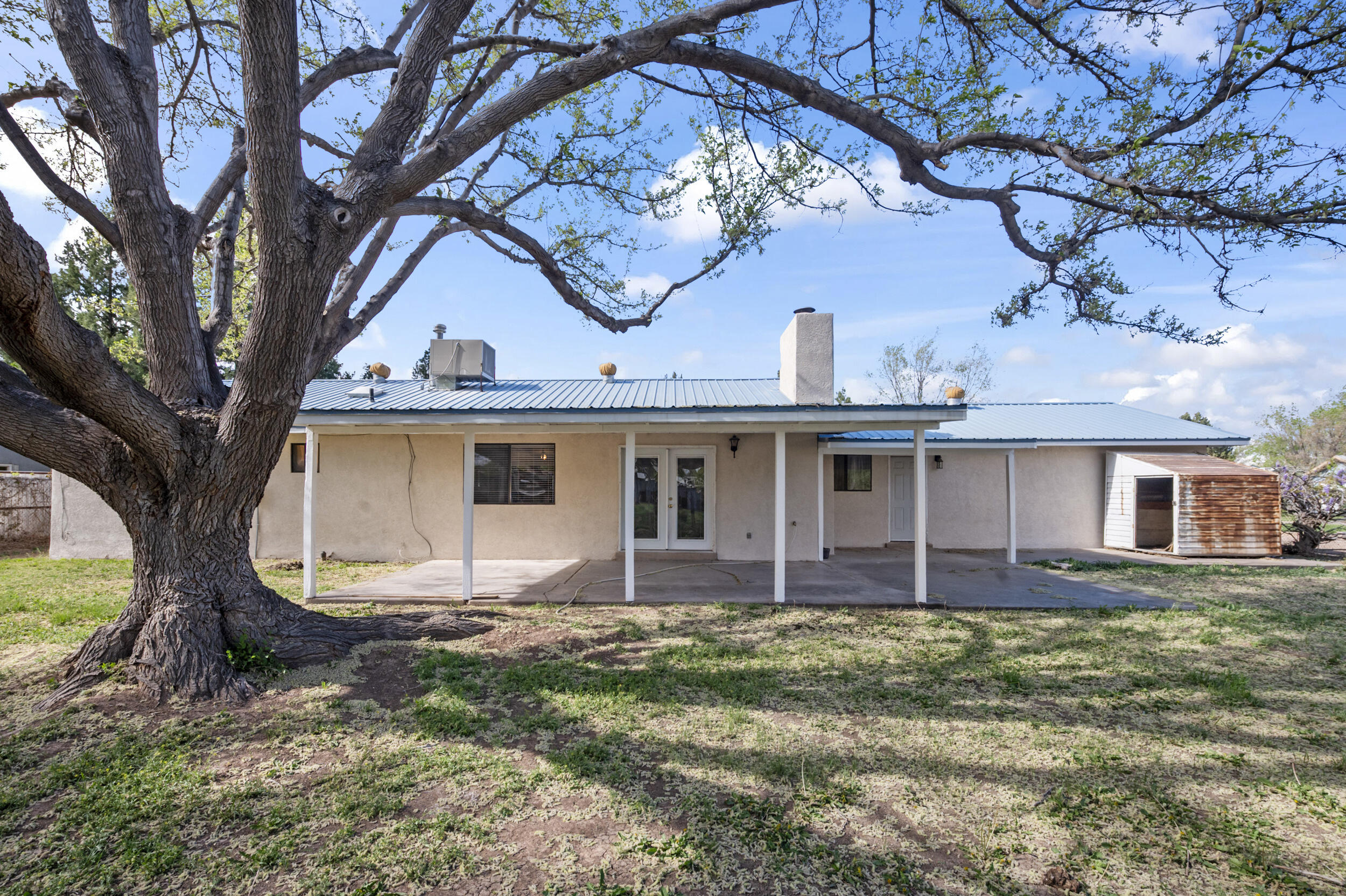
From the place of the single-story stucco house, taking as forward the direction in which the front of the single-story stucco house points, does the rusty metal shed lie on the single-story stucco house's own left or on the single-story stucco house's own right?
on the single-story stucco house's own left

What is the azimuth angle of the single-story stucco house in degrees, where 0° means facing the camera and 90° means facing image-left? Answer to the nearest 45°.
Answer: approximately 0°
